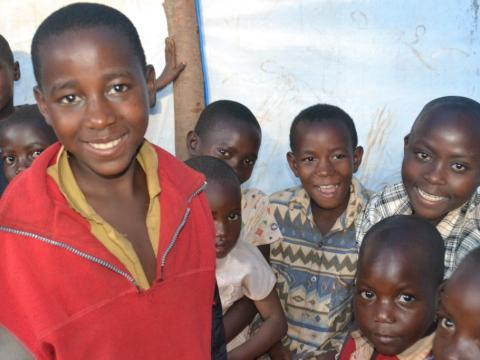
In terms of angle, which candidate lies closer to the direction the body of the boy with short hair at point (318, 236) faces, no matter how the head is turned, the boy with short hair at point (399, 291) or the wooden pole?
the boy with short hair

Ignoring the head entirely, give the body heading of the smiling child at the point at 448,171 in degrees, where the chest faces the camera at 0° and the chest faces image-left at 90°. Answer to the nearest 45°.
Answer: approximately 0°

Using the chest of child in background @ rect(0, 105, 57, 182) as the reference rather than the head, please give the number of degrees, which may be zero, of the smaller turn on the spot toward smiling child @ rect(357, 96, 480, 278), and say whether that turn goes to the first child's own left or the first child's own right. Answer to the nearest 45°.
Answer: approximately 45° to the first child's own left

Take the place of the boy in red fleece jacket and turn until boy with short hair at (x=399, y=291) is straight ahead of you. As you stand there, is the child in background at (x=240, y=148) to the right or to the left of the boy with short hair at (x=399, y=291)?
left

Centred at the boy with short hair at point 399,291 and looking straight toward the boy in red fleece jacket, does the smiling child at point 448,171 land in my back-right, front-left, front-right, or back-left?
back-right

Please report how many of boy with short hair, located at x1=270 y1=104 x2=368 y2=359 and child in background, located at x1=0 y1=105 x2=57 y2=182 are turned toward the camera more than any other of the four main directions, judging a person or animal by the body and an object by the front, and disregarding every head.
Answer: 2
